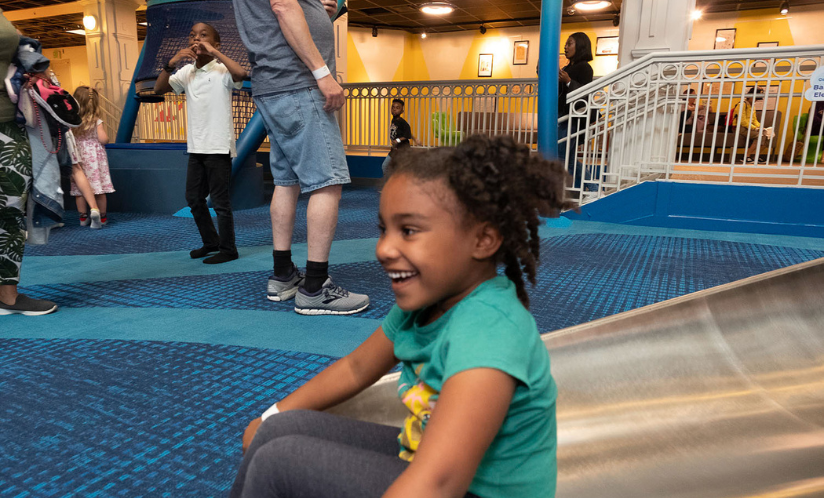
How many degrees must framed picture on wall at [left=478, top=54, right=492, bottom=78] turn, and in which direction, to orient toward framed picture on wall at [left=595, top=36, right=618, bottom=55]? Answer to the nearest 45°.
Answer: approximately 45° to its left

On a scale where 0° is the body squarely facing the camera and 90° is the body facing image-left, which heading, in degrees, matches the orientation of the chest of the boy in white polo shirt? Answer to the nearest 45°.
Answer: approximately 45°

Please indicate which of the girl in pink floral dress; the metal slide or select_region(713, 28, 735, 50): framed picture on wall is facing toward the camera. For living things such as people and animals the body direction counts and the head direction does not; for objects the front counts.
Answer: the framed picture on wall

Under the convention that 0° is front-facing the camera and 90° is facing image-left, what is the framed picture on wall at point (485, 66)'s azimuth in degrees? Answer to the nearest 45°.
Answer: approximately 0°

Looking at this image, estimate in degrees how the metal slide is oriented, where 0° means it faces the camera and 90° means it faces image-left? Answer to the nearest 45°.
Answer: approximately 90°

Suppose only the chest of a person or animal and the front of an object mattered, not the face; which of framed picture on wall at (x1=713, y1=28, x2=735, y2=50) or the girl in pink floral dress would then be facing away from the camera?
the girl in pink floral dress

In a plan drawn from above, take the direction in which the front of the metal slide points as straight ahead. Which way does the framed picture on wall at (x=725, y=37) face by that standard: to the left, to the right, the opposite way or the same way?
to the left

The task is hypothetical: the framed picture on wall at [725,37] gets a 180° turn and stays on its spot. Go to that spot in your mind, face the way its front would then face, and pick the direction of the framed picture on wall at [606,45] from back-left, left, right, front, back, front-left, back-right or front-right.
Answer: left

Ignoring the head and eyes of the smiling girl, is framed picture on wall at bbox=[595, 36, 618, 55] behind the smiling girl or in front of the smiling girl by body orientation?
behind

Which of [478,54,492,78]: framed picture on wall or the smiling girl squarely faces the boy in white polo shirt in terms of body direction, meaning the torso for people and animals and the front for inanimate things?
the framed picture on wall

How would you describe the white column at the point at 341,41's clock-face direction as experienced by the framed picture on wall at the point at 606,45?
The white column is roughly at 1 o'clock from the framed picture on wall.

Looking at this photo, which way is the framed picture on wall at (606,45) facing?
toward the camera

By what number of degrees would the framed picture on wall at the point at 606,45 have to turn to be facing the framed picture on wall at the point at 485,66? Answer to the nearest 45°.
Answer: approximately 90° to its right

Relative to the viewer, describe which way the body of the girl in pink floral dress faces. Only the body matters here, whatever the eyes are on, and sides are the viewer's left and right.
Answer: facing away from the viewer

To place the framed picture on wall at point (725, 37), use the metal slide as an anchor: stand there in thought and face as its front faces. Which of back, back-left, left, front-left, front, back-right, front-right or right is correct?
right

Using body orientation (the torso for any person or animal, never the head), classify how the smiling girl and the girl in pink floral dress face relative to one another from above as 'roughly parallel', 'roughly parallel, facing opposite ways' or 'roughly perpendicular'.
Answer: roughly perpendicular

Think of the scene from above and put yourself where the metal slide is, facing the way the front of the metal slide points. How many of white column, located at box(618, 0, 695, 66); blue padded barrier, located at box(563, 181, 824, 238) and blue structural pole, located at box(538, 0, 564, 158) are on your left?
0

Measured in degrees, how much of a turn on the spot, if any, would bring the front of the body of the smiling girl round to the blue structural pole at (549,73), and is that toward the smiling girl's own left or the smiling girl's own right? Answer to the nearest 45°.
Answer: approximately 135° to the smiling girl's own right

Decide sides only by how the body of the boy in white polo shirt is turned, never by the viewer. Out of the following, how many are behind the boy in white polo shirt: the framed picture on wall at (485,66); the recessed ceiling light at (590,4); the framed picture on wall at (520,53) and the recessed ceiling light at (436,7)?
4

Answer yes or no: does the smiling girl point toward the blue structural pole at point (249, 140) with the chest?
no

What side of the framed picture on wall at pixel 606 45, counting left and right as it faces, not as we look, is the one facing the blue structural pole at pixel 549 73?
front

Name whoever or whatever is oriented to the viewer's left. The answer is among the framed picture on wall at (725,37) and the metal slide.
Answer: the metal slide
